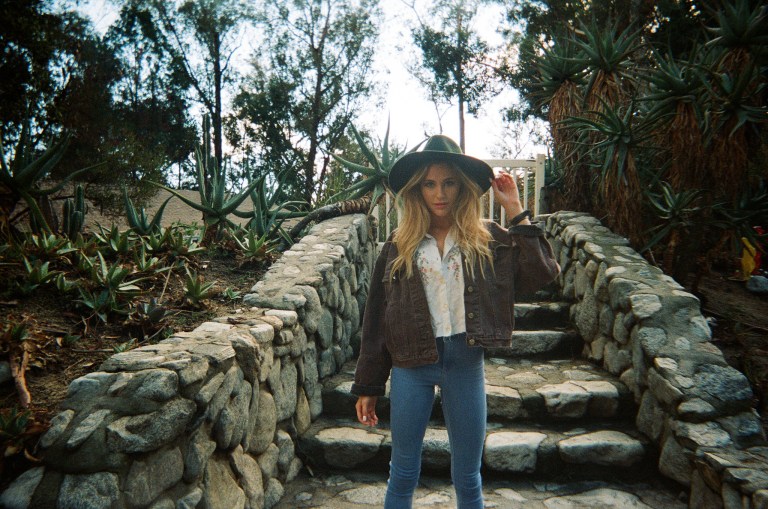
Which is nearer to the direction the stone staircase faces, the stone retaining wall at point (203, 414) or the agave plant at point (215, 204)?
the stone retaining wall

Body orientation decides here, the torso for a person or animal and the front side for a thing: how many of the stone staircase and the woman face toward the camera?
2

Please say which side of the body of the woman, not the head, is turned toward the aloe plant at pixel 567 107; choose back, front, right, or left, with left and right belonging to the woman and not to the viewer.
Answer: back

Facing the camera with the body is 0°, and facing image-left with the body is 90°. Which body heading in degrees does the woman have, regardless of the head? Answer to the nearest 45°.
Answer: approximately 0°

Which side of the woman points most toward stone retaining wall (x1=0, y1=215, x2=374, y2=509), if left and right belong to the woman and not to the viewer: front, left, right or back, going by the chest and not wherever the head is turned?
right

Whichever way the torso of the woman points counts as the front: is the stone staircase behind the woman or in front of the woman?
behind

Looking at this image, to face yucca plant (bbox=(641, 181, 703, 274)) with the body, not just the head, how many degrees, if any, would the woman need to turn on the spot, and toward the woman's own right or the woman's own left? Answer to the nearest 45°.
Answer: approximately 135° to the woman's own left

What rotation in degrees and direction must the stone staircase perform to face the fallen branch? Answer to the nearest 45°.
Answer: approximately 45° to its right

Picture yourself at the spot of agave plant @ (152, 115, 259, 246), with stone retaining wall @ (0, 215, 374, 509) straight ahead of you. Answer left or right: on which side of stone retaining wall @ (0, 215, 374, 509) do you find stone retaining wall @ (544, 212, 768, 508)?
left
